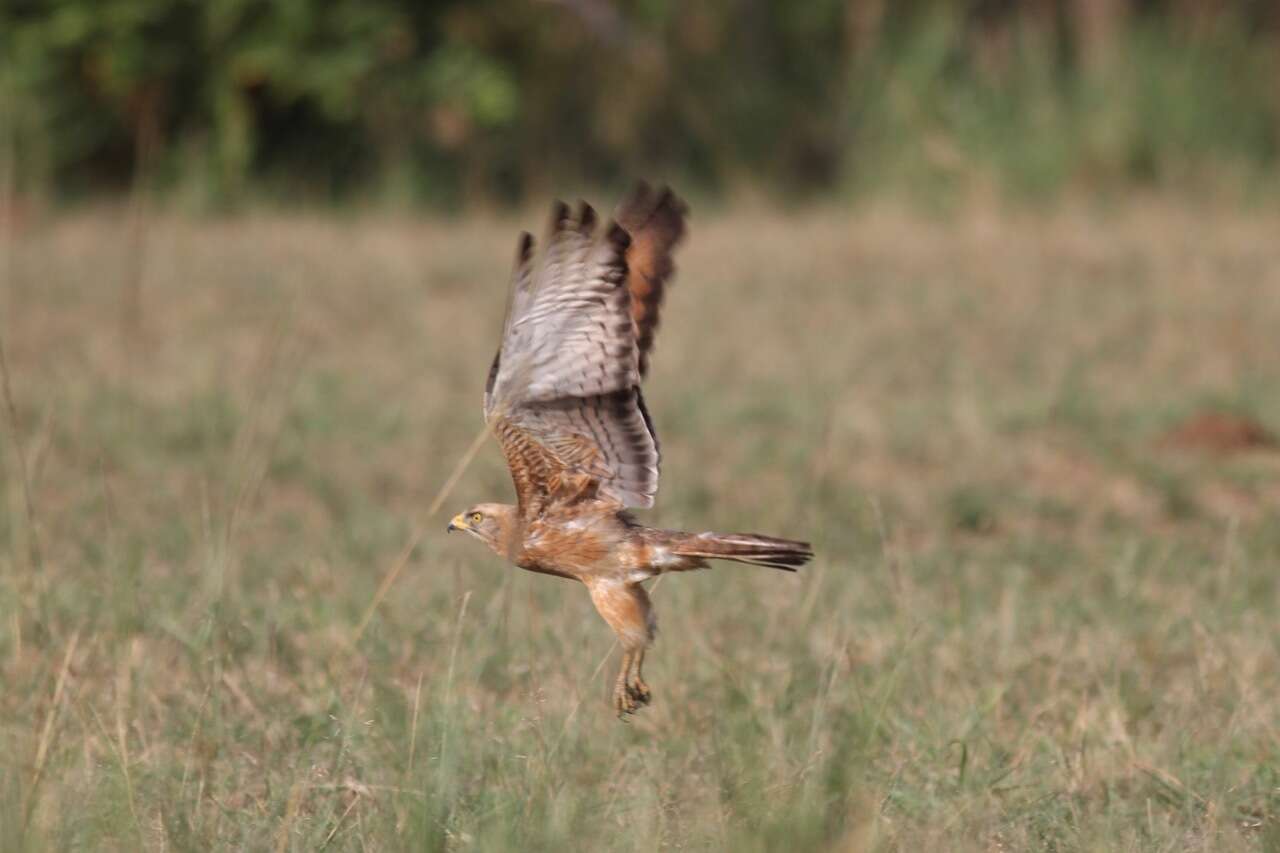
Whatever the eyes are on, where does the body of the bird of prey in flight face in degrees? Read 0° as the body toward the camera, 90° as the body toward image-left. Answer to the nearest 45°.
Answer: approximately 90°
